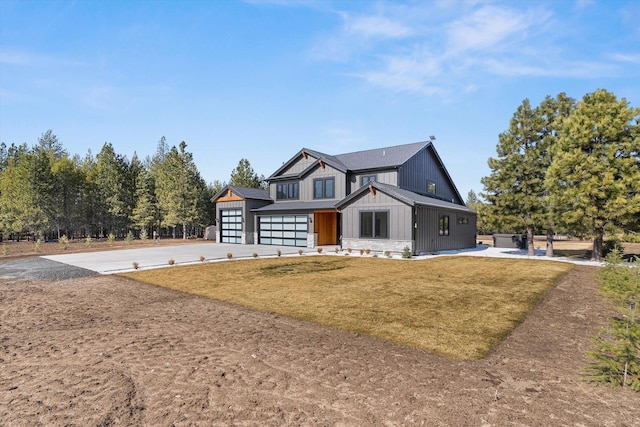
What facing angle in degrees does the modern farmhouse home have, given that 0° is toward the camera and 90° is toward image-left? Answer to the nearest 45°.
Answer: approximately 45°

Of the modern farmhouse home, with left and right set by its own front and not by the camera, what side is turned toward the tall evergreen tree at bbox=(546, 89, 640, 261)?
left

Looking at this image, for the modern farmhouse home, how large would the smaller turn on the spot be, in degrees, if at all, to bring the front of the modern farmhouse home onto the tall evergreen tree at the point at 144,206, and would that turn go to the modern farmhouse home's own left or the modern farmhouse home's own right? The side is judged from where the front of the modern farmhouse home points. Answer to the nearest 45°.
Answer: approximately 90° to the modern farmhouse home's own right

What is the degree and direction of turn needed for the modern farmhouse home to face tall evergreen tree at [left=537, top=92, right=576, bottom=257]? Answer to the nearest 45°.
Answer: approximately 90° to its left

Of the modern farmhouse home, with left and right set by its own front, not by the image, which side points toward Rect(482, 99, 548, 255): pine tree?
left

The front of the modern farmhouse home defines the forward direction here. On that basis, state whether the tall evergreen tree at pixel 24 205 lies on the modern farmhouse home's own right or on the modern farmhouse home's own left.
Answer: on the modern farmhouse home's own right
